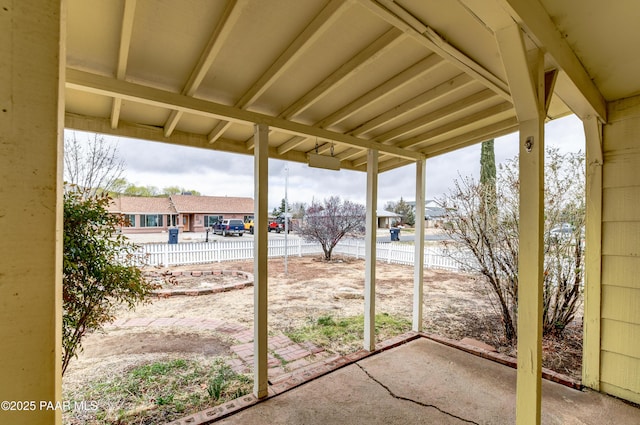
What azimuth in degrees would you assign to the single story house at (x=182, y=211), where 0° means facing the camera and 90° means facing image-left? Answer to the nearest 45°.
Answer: approximately 0°

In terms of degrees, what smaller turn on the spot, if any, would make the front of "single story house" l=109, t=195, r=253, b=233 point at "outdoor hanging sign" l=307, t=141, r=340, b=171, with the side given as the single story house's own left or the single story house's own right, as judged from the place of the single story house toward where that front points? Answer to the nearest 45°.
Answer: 0° — it already faces it

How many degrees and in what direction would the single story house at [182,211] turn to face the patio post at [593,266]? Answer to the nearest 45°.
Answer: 0° — it already faces it

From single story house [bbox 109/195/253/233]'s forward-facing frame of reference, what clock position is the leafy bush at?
The leafy bush is roughly at 12 o'clock from the single story house.

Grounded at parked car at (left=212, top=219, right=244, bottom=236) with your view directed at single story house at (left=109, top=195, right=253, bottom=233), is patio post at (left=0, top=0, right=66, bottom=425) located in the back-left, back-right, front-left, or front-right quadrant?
back-left

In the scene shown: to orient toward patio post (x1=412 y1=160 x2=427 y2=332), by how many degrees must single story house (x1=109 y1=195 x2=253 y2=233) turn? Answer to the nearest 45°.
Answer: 0° — it already faces it

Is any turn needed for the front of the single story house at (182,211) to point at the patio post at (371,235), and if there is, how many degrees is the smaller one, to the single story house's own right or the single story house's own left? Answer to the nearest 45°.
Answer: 0° — it already faces it

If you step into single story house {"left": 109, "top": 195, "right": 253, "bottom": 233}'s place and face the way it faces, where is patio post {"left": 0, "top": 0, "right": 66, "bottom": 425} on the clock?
The patio post is roughly at 12 o'clock from the single story house.

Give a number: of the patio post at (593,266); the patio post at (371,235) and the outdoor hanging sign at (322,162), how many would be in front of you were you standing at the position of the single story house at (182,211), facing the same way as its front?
3
